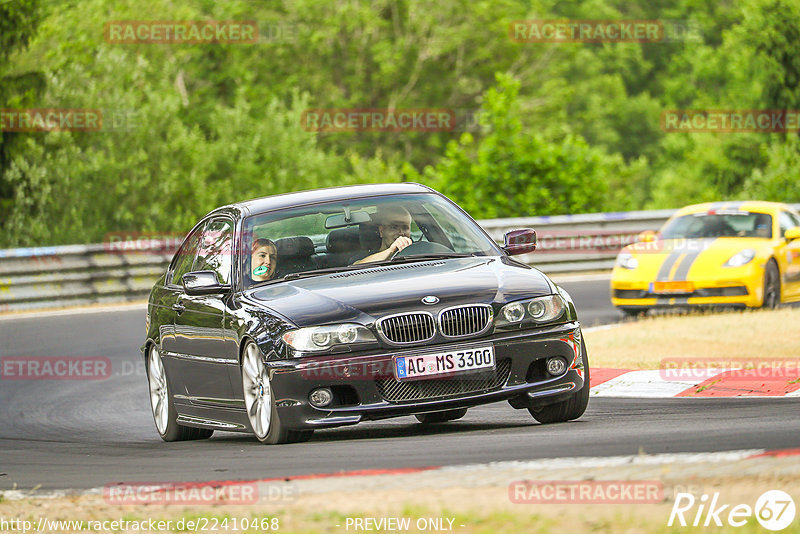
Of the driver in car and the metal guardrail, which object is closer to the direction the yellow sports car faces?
the driver in car

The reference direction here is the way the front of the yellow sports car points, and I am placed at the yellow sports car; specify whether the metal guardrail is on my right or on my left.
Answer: on my right

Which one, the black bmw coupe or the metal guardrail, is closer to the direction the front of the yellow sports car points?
the black bmw coupe

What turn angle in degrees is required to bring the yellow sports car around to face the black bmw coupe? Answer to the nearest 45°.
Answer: approximately 45° to its left

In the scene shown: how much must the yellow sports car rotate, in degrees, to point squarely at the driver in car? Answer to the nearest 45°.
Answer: approximately 45° to its left

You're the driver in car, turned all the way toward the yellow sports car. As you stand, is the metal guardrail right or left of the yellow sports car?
left

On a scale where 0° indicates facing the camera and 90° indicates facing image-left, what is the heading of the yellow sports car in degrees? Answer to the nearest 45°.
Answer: approximately 45°
